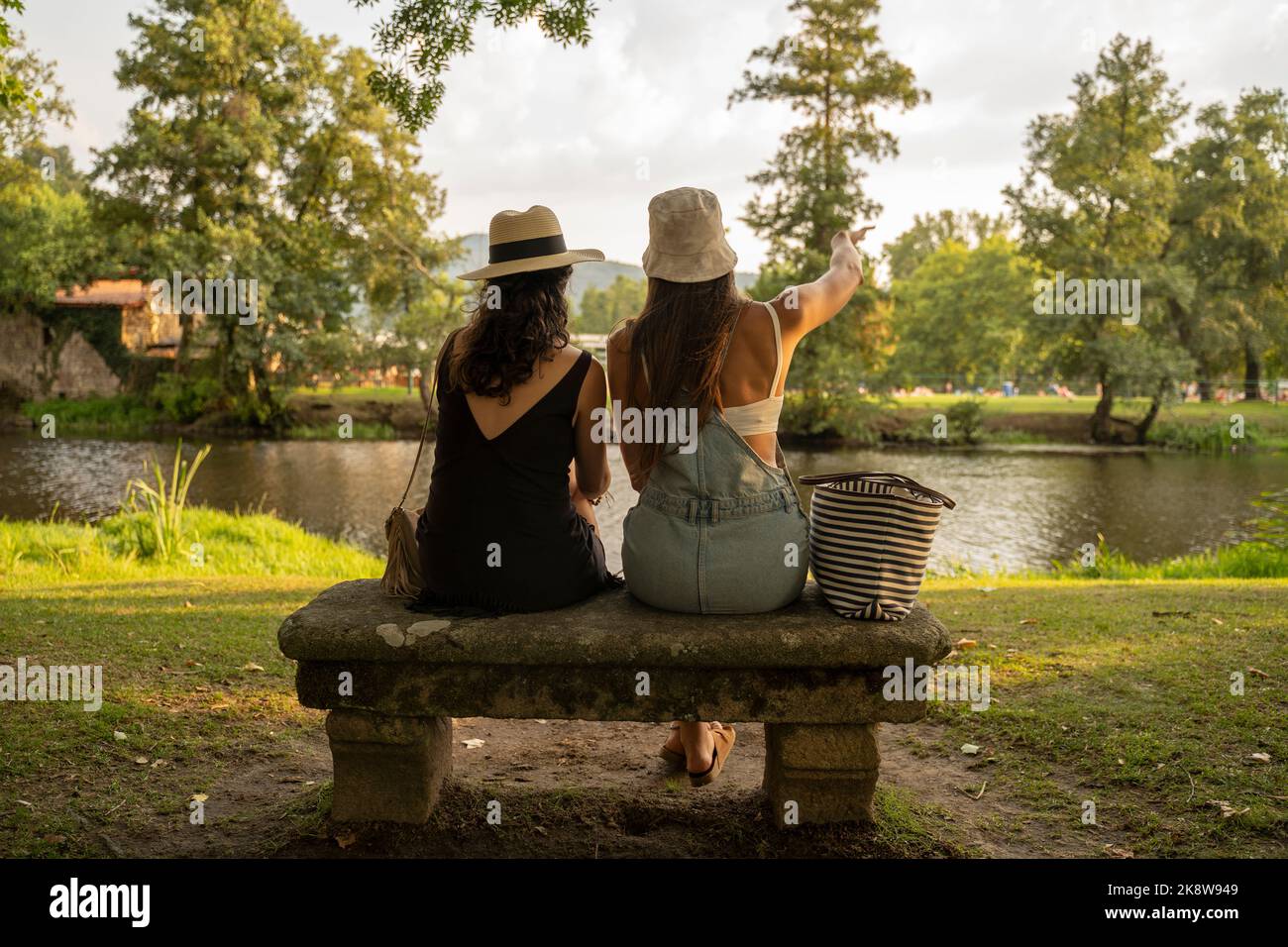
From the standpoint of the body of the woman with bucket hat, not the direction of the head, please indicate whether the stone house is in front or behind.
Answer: in front

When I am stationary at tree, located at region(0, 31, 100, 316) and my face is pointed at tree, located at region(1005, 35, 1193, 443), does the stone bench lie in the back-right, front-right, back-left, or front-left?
front-right

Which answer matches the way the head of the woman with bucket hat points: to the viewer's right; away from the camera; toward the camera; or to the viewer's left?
away from the camera

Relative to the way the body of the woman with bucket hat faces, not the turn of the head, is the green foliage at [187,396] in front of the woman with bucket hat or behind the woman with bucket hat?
in front

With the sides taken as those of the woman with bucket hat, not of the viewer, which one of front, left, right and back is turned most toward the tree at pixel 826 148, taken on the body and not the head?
front

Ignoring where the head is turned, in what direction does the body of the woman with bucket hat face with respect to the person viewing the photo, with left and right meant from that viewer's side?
facing away from the viewer

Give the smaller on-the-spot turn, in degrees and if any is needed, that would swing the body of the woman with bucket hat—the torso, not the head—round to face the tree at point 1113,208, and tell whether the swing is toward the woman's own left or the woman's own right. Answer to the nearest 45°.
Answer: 0° — they already face it

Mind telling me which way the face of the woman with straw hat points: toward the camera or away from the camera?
away from the camera
